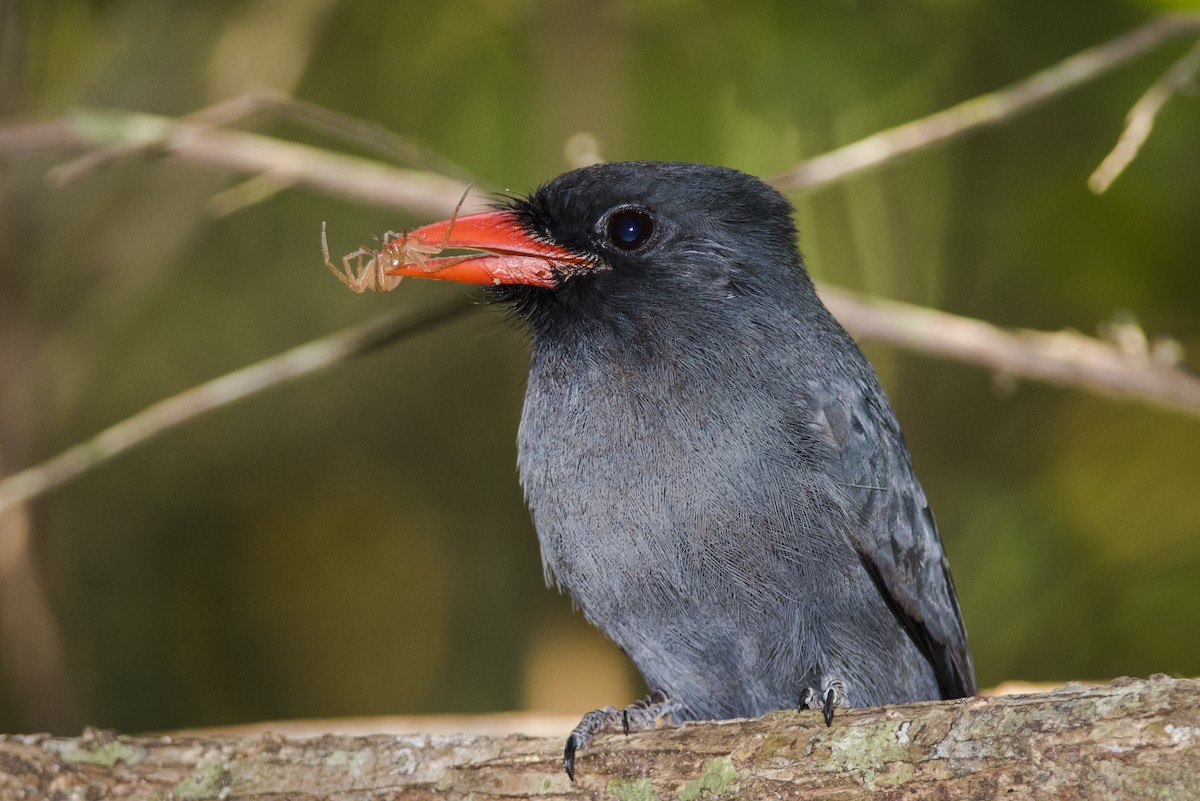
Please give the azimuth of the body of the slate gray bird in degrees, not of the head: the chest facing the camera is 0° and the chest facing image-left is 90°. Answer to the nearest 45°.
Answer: approximately 45°

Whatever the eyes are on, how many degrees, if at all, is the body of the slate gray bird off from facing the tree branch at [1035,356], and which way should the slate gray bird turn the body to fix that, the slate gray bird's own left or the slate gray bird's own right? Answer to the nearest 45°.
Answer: approximately 180°

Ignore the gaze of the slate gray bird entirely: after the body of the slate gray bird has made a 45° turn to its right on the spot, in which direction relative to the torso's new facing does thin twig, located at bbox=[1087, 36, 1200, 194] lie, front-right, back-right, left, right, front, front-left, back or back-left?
back

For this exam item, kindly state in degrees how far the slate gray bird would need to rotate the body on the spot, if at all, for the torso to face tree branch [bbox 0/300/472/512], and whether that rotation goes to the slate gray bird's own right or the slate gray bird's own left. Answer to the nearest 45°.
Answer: approximately 45° to the slate gray bird's own right
